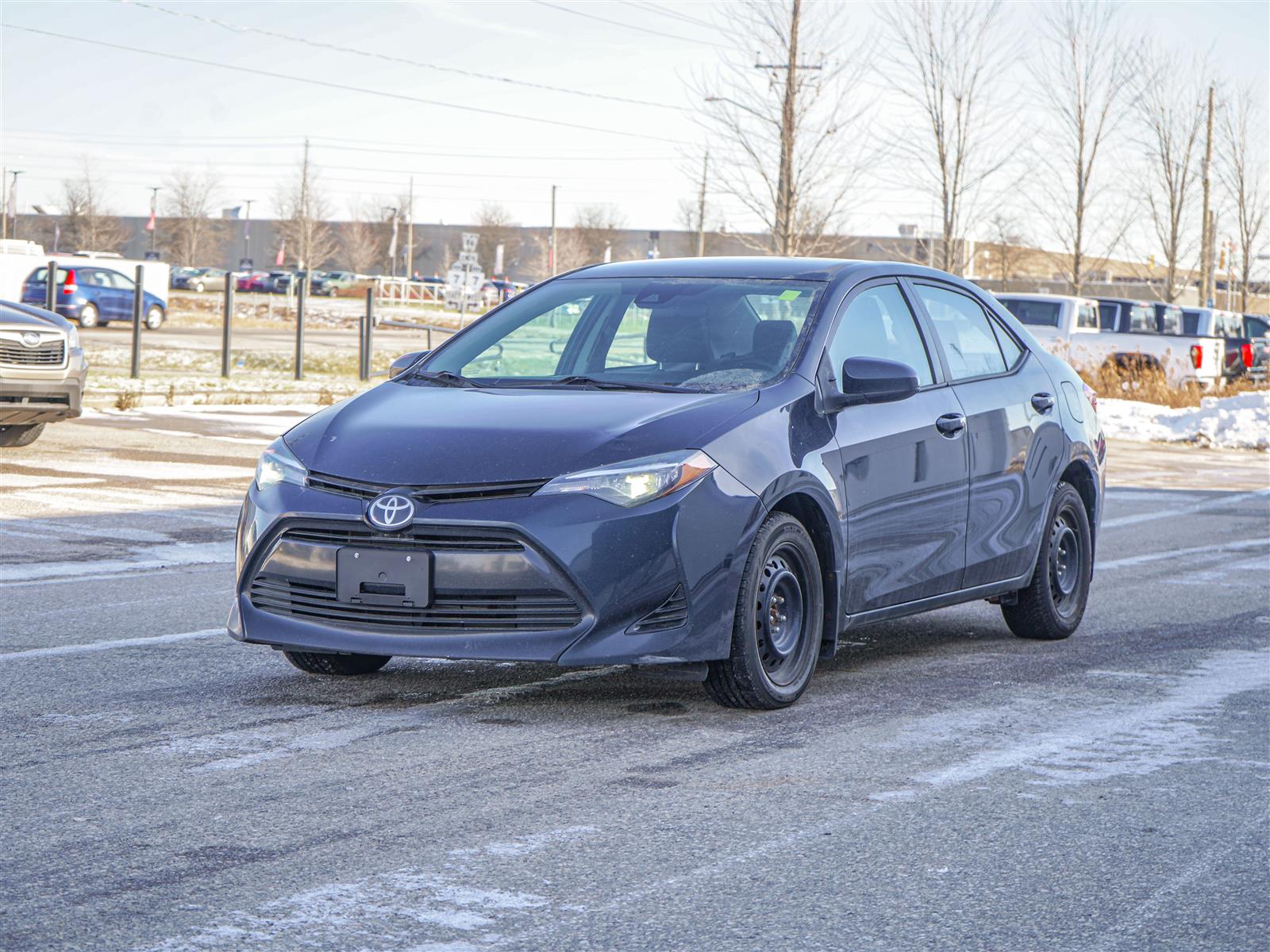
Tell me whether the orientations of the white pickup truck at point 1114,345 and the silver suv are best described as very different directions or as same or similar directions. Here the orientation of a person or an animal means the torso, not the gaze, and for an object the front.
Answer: very different directions

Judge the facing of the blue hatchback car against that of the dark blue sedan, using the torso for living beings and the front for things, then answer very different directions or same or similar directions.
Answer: very different directions

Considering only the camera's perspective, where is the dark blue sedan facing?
facing the viewer and to the left of the viewer

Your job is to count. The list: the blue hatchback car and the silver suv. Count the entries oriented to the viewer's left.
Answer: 0

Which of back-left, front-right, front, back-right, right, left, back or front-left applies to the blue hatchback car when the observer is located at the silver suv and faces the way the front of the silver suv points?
back-left

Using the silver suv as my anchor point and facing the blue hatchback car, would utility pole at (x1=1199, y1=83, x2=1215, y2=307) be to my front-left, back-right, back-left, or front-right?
front-right

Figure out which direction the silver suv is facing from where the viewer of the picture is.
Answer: facing the viewer and to the right of the viewer

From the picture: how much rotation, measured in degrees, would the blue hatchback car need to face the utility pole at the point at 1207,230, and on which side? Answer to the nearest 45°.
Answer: approximately 45° to its right

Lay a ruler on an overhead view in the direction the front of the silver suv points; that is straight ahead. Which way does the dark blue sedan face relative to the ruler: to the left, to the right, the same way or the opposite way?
to the right
